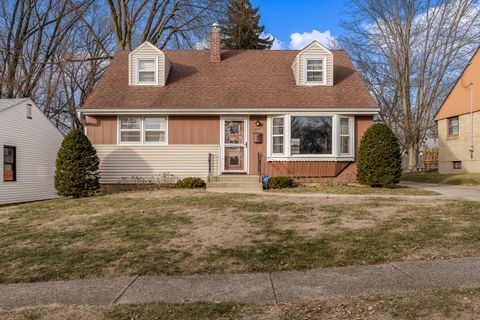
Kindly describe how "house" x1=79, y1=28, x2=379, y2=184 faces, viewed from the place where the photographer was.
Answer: facing the viewer

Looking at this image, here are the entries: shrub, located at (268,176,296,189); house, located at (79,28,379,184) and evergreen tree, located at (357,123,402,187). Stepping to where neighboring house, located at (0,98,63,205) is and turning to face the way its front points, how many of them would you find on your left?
3

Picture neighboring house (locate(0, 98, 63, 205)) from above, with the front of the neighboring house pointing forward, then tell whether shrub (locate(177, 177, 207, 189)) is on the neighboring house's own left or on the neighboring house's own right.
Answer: on the neighboring house's own left

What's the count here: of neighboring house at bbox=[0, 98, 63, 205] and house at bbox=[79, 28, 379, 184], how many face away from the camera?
0

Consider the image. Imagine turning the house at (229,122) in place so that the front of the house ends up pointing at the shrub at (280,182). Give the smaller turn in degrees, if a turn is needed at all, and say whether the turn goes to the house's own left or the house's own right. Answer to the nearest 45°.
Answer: approximately 45° to the house's own left

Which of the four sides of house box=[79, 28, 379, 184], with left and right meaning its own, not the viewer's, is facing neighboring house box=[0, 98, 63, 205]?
right

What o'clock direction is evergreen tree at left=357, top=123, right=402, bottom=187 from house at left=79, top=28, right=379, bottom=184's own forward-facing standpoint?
The evergreen tree is roughly at 10 o'clock from the house.

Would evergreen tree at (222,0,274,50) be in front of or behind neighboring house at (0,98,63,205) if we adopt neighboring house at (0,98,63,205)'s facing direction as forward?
behind

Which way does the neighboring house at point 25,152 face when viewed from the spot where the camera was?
facing the viewer and to the left of the viewer

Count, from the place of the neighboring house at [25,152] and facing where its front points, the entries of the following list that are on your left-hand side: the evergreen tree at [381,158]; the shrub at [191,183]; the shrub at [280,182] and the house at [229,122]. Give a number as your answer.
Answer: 4

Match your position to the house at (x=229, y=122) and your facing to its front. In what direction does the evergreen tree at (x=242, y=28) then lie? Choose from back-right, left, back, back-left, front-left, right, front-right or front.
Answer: back

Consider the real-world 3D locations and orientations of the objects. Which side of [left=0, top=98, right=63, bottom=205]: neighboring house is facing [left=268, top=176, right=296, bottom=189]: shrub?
left
